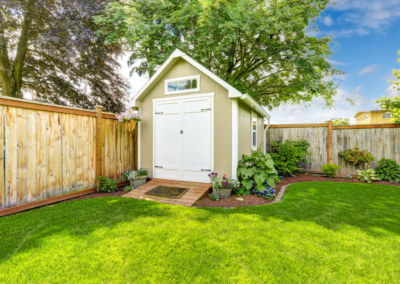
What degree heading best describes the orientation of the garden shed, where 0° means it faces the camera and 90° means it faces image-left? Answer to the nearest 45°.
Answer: approximately 45°

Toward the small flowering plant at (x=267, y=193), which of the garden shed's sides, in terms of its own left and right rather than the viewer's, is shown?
left

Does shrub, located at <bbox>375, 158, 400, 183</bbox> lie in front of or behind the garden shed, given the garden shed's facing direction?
behind

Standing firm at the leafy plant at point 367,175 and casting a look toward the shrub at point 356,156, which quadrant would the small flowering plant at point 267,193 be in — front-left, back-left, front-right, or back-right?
back-left

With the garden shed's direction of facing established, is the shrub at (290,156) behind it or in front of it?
behind

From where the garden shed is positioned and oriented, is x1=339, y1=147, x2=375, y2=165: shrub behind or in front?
behind
